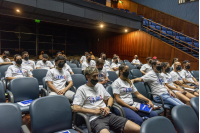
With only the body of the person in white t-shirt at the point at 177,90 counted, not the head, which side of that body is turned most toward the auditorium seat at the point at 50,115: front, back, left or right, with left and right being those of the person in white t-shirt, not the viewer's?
right

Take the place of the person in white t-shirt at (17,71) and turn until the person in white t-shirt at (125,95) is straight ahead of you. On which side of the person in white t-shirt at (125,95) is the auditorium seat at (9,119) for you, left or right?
right

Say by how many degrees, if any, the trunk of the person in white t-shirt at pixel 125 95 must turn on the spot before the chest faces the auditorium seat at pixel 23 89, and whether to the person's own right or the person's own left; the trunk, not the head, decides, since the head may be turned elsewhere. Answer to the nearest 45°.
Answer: approximately 135° to the person's own right

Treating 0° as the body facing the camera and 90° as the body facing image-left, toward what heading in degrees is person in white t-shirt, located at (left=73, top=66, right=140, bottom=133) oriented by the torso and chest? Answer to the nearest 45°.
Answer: approximately 315°

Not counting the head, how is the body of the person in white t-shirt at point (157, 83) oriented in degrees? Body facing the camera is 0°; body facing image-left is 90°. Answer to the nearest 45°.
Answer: approximately 315°

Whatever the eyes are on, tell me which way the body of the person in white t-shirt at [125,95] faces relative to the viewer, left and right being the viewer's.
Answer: facing the viewer and to the right of the viewer

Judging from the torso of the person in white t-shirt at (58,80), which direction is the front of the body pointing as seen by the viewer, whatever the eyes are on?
toward the camera

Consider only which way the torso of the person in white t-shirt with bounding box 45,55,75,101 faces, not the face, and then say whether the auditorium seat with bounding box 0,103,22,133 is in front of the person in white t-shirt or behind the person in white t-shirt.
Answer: in front
